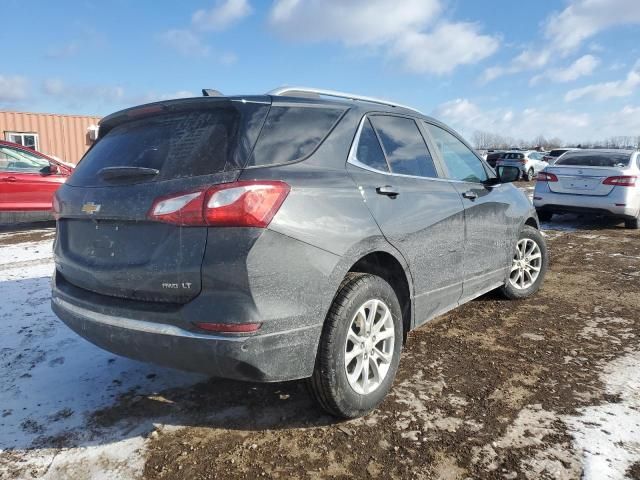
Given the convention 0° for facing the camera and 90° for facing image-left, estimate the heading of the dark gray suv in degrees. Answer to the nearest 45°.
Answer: approximately 225°

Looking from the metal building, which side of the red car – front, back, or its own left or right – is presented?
left

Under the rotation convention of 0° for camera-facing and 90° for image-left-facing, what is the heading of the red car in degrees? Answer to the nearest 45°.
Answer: approximately 270°

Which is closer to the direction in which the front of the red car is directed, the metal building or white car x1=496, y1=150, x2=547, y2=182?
the white car

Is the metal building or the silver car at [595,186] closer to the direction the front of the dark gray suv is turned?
the silver car

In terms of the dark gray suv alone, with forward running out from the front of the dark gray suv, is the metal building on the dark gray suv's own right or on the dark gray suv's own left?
on the dark gray suv's own left

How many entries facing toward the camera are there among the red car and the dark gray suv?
0
